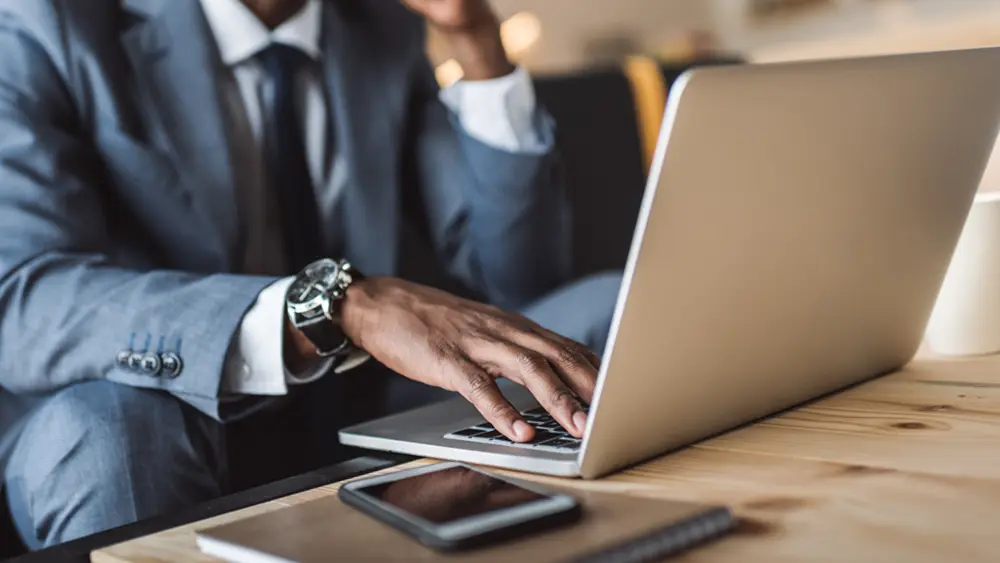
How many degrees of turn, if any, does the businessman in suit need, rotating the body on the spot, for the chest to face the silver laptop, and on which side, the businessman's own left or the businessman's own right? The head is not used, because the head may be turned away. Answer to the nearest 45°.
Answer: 0° — they already face it

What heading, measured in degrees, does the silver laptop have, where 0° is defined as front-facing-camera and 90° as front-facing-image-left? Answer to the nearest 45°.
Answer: approximately 135°

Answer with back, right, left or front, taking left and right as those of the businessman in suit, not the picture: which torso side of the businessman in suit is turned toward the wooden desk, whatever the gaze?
front

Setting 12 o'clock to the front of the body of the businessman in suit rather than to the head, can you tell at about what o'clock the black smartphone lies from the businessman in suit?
The black smartphone is roughly at 1 o'clock from the businessman in suit.

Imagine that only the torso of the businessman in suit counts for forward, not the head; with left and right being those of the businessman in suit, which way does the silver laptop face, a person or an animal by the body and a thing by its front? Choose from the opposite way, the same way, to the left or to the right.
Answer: the opposite way

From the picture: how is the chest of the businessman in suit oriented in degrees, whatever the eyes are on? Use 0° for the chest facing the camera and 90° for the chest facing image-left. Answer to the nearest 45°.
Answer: approximately 315°
